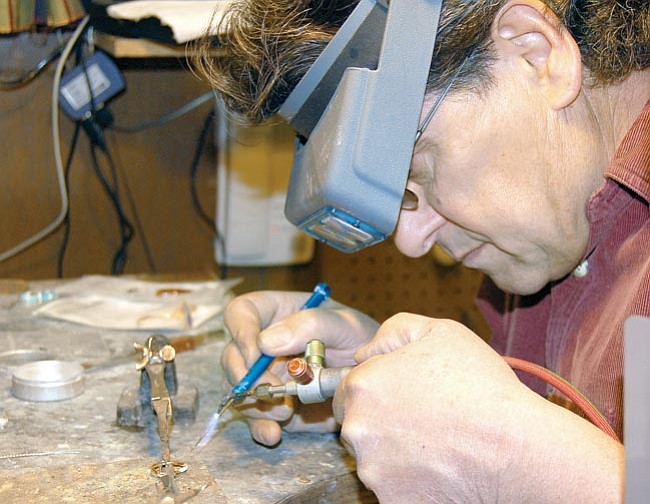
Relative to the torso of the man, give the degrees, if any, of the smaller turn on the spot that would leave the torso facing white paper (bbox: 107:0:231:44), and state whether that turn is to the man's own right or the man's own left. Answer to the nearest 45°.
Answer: approximately 45° to the man's own right

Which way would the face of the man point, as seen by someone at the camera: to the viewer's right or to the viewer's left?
to the viewer's left

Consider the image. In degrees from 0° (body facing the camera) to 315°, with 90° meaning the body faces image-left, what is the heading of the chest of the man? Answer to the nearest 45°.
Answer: approximately 90°

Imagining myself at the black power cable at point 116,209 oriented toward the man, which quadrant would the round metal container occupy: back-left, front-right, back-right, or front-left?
front-right

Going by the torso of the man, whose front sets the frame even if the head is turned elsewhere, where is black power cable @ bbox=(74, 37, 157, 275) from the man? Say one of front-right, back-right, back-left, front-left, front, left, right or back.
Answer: front-right

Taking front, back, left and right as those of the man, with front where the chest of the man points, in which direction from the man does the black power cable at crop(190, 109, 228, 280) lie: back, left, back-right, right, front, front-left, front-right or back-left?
front-right

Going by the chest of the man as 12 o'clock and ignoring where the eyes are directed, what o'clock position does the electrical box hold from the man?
The electrical box is roughly at 2 o'clock from the man.

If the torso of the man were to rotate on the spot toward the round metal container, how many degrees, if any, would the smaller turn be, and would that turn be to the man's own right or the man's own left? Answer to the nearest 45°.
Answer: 0° — they already face it
